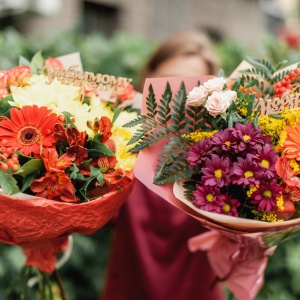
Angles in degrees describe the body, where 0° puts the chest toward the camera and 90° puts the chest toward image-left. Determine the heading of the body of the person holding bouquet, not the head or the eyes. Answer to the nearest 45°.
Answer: approximately 0°
